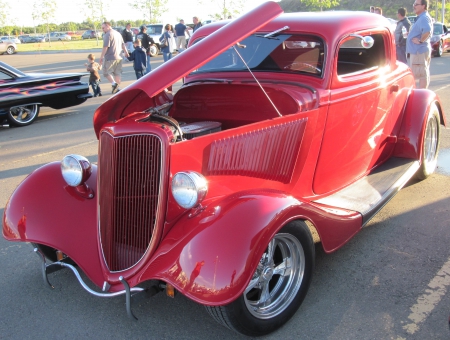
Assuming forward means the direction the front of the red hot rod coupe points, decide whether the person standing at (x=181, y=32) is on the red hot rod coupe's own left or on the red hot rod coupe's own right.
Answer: on the red hot rod coupe's own right

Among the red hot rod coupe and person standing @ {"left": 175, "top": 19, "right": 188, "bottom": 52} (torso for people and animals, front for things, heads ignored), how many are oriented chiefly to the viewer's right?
0

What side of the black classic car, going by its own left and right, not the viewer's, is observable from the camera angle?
left

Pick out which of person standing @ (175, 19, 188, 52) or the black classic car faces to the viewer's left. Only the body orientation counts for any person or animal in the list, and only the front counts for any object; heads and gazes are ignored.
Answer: the black classic car

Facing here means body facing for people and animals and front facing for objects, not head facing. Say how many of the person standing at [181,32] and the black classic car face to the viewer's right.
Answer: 0
